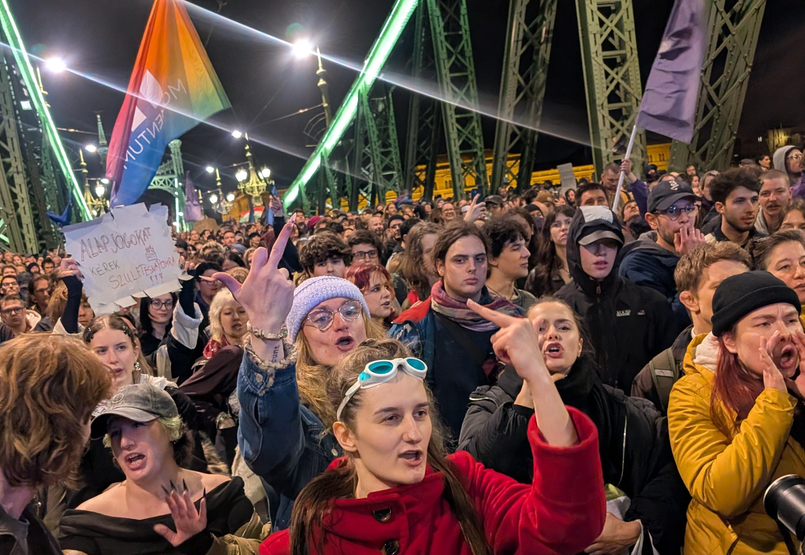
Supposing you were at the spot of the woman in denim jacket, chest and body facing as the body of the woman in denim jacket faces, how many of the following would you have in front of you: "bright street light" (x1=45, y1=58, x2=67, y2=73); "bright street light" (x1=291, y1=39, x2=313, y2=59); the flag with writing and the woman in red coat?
1

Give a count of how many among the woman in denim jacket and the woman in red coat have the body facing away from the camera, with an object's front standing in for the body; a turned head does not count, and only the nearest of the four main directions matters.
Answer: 0

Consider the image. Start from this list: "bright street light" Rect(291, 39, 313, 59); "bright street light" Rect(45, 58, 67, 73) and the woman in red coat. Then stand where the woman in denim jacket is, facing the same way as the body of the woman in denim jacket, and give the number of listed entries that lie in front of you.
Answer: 1

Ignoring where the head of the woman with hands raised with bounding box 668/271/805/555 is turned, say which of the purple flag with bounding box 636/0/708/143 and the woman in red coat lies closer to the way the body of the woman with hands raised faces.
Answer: the woman in red coat

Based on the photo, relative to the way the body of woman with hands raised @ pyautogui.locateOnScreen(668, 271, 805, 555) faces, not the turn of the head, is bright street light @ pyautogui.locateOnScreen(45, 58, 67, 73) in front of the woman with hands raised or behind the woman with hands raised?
behind

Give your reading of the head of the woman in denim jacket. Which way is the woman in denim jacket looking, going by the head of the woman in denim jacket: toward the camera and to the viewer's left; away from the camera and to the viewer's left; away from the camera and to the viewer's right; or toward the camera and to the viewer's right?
toward the camera and to the viewer's right

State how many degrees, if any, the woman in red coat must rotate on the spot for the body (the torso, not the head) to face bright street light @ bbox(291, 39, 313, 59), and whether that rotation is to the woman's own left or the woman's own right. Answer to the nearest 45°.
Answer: approximately 135° to the woman's own left

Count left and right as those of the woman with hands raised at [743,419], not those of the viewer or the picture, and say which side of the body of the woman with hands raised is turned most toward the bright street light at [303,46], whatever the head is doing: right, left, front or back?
back

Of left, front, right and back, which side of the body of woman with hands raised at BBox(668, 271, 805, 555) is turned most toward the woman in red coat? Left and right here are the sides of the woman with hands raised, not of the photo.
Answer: right

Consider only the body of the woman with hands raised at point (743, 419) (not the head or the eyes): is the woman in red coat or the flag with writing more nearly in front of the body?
the woman in red coat

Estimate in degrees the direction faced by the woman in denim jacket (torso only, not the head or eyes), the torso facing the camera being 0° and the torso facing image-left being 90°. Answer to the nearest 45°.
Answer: approximately 315°

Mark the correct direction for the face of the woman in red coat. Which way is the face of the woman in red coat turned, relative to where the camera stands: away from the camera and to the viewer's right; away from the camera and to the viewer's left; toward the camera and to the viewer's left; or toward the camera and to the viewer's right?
toward the camera and to the viewer's right
